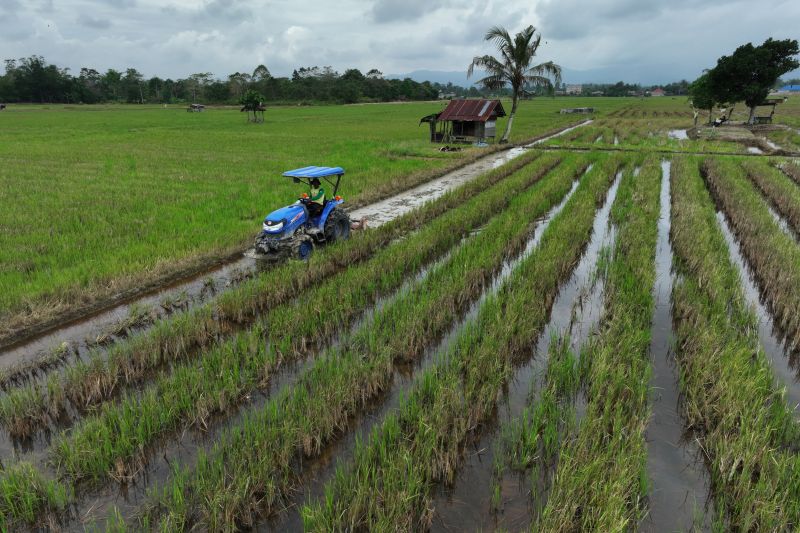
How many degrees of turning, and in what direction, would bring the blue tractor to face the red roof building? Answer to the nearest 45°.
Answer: approximately 180°

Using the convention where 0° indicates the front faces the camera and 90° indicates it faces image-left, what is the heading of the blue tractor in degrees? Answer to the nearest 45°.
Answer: approximately 45°

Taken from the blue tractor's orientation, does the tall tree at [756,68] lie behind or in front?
behind

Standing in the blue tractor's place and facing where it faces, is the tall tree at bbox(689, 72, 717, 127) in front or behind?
behind
